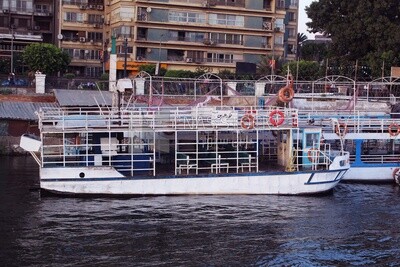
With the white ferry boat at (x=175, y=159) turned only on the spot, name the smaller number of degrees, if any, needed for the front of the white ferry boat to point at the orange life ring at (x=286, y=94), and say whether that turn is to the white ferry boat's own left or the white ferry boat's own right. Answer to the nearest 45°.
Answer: approximately 45° to the white ferry boat's own left

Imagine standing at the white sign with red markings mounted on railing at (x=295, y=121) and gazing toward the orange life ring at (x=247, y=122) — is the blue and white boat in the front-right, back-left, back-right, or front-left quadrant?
back-right

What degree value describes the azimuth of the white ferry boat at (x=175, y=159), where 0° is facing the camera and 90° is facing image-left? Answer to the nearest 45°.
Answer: approximately 270°
